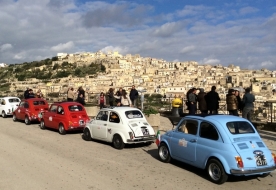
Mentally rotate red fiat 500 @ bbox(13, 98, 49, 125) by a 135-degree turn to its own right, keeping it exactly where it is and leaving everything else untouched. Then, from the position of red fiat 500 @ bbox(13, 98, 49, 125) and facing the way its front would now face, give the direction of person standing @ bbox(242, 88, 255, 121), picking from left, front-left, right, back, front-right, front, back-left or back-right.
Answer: front-right

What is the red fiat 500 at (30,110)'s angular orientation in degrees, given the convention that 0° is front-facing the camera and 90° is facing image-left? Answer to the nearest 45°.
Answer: approximately 135°

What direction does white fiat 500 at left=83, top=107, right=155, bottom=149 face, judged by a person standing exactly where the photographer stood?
facing away from the viewer and to the left of the viewer

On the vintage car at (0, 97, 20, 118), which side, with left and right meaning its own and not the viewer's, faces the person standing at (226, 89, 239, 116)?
back

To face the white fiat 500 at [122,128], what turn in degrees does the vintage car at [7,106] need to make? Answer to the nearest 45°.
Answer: approximately 135° to its left

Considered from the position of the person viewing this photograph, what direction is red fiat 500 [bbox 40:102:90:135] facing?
facing away from the viewer and to the left of the viewer

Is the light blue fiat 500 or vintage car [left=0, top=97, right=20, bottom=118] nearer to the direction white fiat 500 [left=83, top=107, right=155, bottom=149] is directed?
the vintage car

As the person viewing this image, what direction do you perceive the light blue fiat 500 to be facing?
facing away from the viewer and to the left of the viewer

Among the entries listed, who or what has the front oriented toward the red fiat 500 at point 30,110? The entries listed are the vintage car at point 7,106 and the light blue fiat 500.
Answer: the light blue fiat 500

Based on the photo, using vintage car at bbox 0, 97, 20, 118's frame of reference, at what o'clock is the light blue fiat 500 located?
The light blue fiat 500 is roughly at 7 o'clock from the vintage car.

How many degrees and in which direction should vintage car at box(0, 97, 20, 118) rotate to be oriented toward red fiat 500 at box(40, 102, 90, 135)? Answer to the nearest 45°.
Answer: approximately 135° to its left

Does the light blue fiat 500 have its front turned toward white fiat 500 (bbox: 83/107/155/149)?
yes

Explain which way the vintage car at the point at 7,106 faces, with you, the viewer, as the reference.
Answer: facing away from the viewer and to the left of the viewer
